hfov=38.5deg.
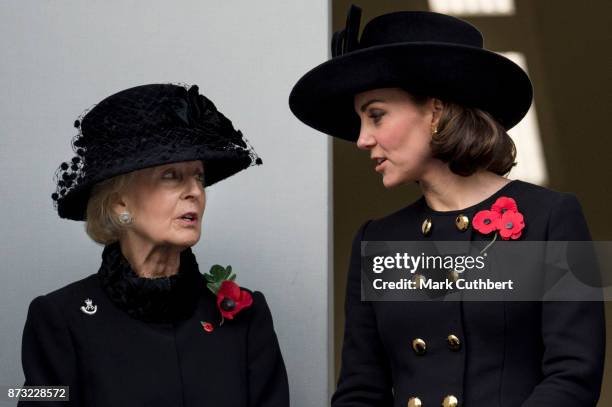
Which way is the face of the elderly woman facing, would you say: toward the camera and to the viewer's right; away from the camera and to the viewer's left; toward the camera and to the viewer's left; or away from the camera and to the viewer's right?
toward the camera and to the viewer's right

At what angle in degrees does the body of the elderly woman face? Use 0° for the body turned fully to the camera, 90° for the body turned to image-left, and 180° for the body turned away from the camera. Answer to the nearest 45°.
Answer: approximately 0°
